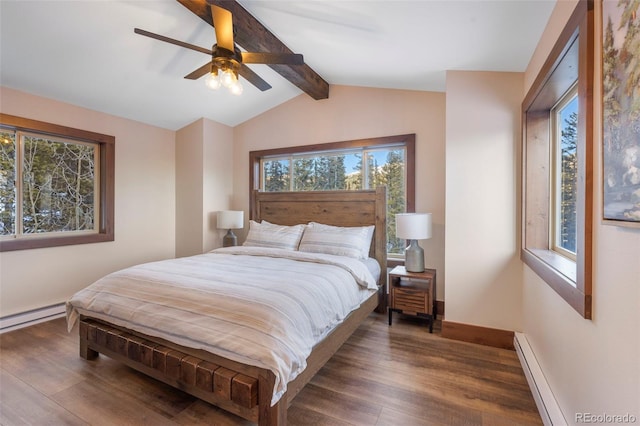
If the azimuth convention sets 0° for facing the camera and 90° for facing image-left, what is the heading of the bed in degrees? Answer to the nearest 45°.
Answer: approximately 45°

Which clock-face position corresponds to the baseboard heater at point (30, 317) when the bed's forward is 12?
The baseboard heater is roughly at 3 o'clock from the bed.

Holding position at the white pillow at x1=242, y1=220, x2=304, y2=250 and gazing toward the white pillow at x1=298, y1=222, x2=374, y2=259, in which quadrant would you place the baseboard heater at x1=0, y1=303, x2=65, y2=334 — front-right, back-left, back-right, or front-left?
back-right

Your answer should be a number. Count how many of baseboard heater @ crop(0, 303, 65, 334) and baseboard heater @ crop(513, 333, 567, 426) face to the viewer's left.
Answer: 1

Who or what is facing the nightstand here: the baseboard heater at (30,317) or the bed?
the baseboard heater

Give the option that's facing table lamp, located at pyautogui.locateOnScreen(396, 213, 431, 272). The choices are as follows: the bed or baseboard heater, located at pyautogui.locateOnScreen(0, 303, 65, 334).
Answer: the baseboard heater

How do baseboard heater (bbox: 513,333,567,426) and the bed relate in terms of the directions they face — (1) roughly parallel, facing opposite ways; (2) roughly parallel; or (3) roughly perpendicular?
roughly perpendicular

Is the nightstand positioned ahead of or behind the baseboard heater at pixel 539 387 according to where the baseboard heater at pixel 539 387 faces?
ahead

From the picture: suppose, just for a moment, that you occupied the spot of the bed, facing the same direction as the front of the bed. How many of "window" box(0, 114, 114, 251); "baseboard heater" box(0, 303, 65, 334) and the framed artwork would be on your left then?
1

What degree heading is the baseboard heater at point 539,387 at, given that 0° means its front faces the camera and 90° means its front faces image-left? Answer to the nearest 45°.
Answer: approximately 90°

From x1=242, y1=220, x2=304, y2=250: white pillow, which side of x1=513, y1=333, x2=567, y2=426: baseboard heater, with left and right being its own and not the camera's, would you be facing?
front
